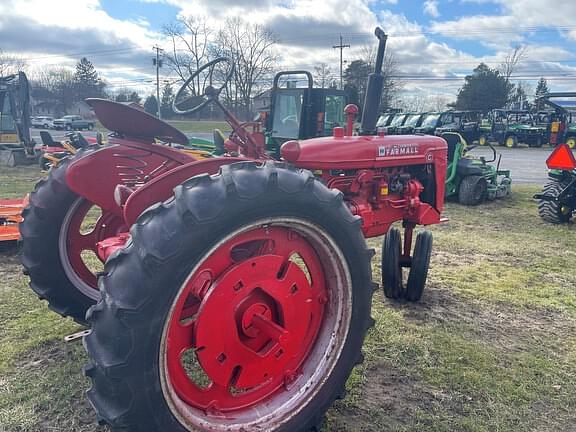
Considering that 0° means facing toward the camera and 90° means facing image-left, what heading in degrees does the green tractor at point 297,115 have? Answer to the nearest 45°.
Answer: approximately 45°

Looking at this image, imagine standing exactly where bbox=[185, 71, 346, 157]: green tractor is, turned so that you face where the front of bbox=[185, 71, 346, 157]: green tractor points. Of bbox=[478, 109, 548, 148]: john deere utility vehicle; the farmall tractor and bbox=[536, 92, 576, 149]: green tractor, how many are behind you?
2

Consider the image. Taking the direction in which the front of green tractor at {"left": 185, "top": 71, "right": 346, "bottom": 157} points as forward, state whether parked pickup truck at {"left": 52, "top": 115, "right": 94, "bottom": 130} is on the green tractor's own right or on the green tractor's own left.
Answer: on the green tractor's own right

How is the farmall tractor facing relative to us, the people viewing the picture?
facing away from the viewer and to the right of the viewer

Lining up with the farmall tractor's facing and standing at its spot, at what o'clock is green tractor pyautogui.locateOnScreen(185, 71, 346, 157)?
The green tractor is roughly at 11 o'clock from the farmall tractor.

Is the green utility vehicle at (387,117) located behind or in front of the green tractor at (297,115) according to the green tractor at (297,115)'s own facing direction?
behind

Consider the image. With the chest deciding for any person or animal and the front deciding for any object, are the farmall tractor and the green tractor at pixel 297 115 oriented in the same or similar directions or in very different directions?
very different directions

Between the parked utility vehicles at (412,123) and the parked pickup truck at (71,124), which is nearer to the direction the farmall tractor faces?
the parked utility vehicles

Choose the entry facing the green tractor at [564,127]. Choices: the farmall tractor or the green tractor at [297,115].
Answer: the farmall tractor

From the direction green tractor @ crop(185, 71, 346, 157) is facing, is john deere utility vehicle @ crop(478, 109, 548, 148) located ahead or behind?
behind
